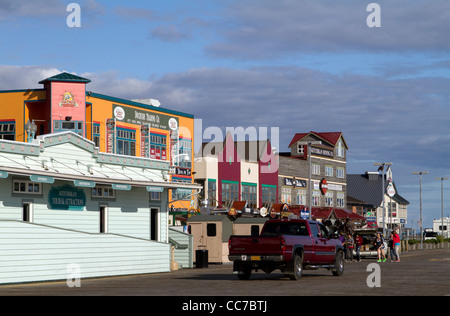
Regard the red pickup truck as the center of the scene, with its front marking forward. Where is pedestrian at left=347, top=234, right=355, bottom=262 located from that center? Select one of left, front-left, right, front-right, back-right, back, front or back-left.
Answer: front-left

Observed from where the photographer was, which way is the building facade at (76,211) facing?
facing the viewer and to the right of the viewer

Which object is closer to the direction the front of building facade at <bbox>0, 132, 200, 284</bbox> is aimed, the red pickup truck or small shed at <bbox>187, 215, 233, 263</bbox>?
the red pickup truck

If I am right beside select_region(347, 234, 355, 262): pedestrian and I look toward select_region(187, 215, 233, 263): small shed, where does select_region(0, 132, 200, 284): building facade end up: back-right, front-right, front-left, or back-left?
front-left

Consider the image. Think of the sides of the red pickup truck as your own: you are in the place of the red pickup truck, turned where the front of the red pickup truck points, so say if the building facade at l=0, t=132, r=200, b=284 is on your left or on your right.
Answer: on your left

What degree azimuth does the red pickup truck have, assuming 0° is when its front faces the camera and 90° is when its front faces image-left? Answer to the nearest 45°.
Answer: approximately 225°

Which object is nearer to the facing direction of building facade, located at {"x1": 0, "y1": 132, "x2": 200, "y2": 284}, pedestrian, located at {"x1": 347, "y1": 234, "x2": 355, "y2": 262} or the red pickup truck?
the red pickup truck

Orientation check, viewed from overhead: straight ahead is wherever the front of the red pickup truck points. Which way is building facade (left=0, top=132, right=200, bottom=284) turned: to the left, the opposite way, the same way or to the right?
to the right

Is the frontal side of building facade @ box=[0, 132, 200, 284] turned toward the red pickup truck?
yes

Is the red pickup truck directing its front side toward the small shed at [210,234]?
no
